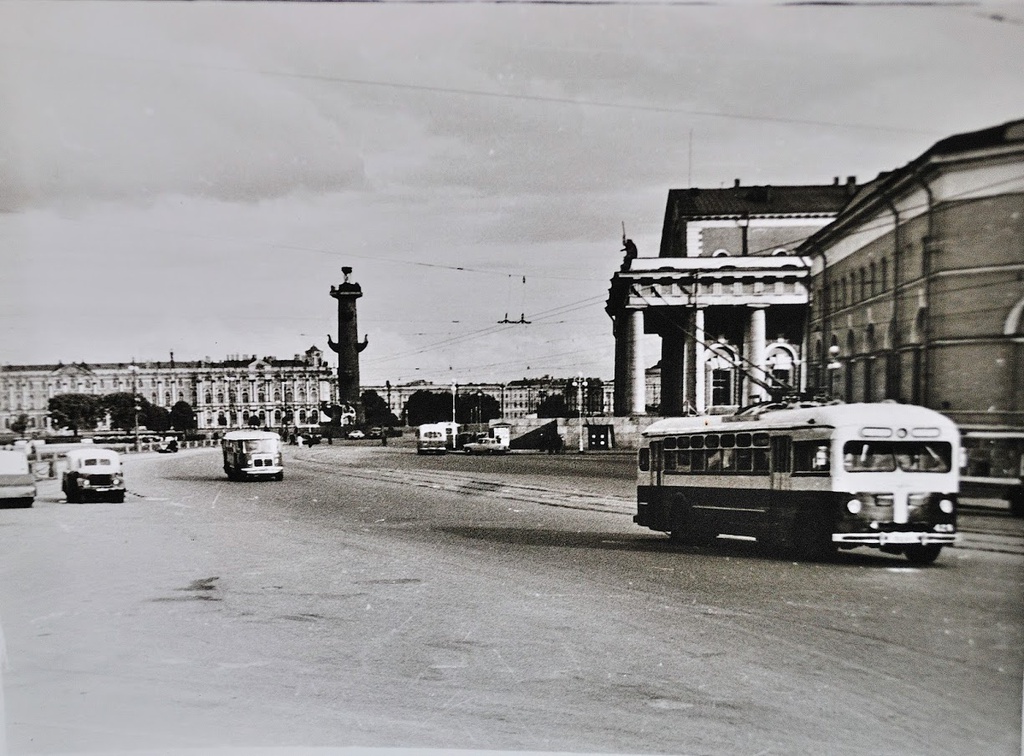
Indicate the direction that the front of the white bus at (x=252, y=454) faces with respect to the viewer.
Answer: facing the viewer and to the right of the viewer

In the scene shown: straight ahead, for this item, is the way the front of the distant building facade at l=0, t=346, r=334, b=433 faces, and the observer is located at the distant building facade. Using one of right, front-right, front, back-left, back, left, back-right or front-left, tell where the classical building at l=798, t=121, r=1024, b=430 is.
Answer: front-left

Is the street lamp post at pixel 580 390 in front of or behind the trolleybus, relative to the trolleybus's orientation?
behind

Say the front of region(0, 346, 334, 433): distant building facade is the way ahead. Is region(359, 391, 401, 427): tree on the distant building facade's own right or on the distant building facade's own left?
on the distant building facade's own left

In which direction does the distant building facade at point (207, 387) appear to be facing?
toward the camera

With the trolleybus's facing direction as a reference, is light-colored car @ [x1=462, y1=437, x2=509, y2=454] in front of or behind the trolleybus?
behind

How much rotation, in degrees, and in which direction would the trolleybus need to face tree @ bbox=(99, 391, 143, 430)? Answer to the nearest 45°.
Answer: approximately 135° to its right

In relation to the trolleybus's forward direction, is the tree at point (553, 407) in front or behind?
behind

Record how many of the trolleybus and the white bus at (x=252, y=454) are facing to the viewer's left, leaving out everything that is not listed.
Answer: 0
